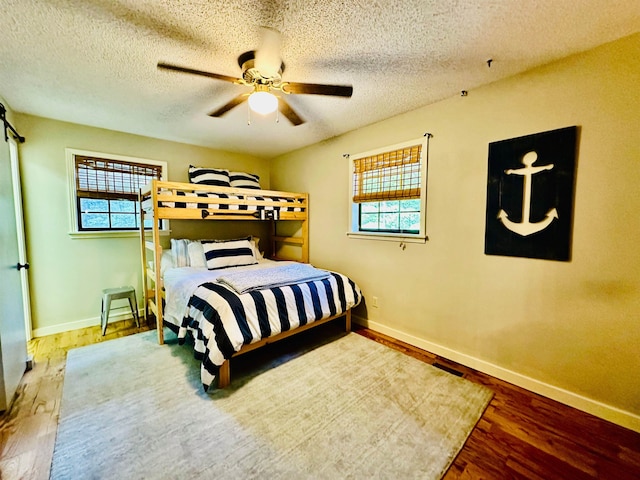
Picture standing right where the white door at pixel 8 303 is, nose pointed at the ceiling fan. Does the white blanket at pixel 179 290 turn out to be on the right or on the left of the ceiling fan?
left

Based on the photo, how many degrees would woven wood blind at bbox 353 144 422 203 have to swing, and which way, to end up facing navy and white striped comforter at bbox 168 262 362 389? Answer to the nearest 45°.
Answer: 0° — it already faces it

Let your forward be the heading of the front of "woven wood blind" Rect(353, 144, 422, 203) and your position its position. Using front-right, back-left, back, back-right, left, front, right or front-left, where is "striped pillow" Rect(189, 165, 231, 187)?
front-right

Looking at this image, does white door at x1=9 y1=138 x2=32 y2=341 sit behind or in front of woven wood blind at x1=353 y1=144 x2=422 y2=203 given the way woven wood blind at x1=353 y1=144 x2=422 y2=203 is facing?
in front

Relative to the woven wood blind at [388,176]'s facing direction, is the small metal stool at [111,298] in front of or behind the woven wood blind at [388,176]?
in front

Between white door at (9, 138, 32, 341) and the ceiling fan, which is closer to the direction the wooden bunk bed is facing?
the ceiling fan

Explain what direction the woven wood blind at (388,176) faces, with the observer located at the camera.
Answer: facing the viewer and to the left of the viewer

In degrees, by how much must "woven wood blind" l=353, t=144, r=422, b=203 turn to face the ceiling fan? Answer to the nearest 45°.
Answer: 0° — it already faces it

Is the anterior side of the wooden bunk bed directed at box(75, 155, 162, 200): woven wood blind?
no

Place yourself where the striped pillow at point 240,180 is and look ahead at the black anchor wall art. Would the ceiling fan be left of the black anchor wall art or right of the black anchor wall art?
right

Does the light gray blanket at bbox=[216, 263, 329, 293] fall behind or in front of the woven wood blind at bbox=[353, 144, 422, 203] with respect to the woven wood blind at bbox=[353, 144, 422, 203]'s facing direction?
in front

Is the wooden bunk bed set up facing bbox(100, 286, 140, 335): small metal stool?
no

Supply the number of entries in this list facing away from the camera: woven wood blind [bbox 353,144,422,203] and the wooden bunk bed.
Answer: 0
